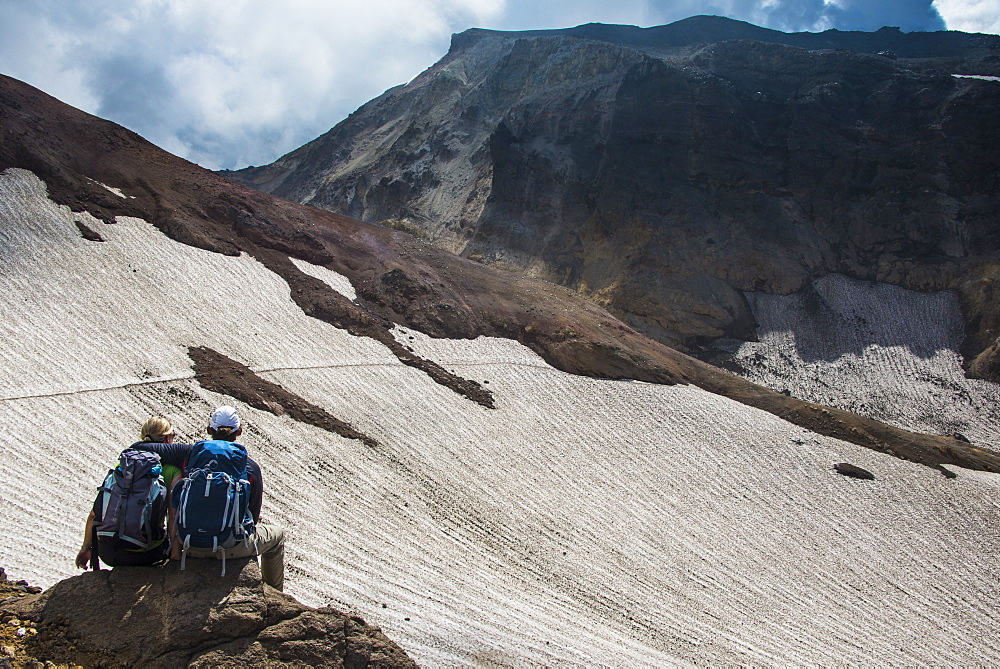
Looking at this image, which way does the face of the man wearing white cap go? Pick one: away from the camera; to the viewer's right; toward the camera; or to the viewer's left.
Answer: away from the camera

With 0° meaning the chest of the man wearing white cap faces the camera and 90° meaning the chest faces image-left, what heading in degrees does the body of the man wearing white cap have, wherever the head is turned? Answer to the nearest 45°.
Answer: approximately 180°
